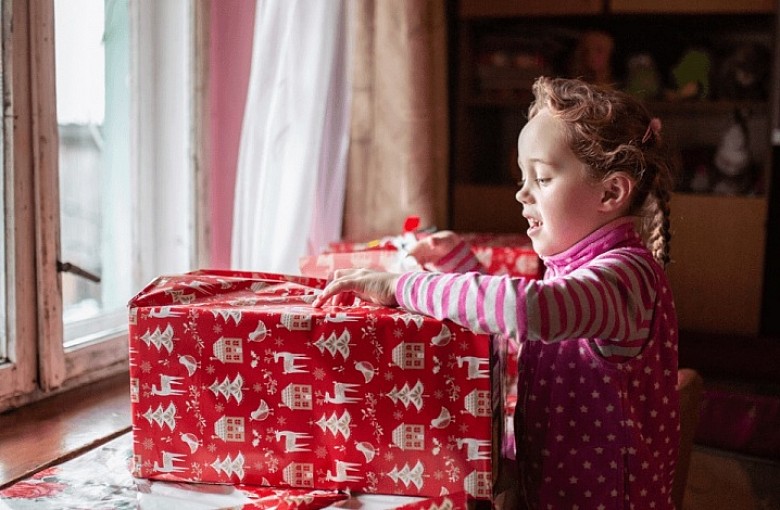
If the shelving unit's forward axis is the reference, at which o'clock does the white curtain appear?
The white curtain is roughly at 1 o'clock from the shelving unit.

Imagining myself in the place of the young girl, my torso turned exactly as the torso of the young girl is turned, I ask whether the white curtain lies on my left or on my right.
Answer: on my right

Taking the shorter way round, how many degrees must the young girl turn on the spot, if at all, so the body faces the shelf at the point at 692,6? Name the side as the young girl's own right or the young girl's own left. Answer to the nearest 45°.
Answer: approximately 90° to the young girl's own right

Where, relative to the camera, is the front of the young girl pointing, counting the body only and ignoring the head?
to the viewer's left

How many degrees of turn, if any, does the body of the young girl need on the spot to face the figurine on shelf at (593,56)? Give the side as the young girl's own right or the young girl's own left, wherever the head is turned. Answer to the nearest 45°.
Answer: approximately 90° to the young girl's own right

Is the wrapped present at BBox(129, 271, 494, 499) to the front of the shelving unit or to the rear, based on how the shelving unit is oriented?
to the front

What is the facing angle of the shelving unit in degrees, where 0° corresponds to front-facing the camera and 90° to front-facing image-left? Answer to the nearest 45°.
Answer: approximately 0°

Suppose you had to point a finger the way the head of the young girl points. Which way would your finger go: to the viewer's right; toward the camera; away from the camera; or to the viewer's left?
to the viewer's left

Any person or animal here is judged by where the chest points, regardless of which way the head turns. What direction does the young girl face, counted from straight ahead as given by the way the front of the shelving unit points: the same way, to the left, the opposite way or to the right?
to the right

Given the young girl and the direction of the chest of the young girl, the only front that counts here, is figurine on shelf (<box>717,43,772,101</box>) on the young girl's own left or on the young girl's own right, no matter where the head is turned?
on the young girl's own right

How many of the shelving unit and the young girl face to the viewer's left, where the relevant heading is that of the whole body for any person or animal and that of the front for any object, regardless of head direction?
1

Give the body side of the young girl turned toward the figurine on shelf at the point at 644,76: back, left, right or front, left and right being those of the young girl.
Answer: right

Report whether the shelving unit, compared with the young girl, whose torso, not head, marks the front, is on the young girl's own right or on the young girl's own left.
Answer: on the young girl's own right
